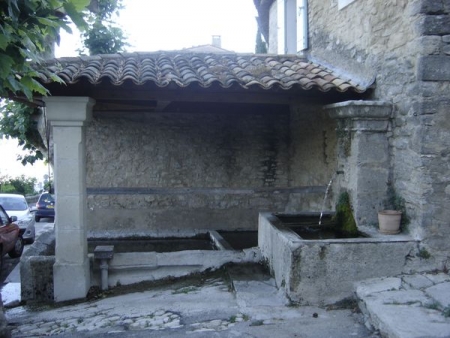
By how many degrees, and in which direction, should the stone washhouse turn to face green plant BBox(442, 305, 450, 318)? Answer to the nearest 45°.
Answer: approximately 45° to its left

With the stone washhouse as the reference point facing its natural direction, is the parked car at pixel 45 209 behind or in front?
behind

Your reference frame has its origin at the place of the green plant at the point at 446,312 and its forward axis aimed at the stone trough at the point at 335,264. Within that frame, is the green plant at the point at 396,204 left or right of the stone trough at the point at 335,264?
right

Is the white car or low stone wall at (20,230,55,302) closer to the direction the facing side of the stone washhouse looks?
the low stone wall

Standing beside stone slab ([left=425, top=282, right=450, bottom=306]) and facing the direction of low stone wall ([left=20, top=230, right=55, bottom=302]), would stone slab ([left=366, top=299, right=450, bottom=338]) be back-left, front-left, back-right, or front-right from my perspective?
front-left

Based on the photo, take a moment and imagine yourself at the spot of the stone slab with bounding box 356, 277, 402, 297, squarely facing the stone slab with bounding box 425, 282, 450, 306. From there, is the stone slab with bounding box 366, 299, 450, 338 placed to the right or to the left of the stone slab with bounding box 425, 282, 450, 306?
right

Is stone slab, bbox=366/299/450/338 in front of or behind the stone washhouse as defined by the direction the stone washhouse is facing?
in front

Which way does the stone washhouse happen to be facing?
toward the camera

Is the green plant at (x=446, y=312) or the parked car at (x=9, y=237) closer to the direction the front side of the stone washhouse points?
the green plant

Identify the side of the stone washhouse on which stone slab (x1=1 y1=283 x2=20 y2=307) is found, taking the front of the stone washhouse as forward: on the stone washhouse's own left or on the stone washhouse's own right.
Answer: on the stone washhouse's own right

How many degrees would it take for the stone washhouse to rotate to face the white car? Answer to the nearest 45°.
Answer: approximately 135° to its right

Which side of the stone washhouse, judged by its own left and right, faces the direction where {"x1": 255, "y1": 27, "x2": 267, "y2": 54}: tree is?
back

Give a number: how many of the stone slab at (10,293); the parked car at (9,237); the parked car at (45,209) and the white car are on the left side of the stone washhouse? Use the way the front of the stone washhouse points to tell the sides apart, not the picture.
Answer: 0

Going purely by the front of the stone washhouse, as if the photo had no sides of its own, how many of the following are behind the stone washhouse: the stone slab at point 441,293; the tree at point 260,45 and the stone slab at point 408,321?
1

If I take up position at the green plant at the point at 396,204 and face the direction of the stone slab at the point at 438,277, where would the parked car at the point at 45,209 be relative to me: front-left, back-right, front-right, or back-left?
back-right

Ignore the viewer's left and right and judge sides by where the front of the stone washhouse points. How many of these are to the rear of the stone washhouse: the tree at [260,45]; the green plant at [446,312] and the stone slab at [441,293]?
1
